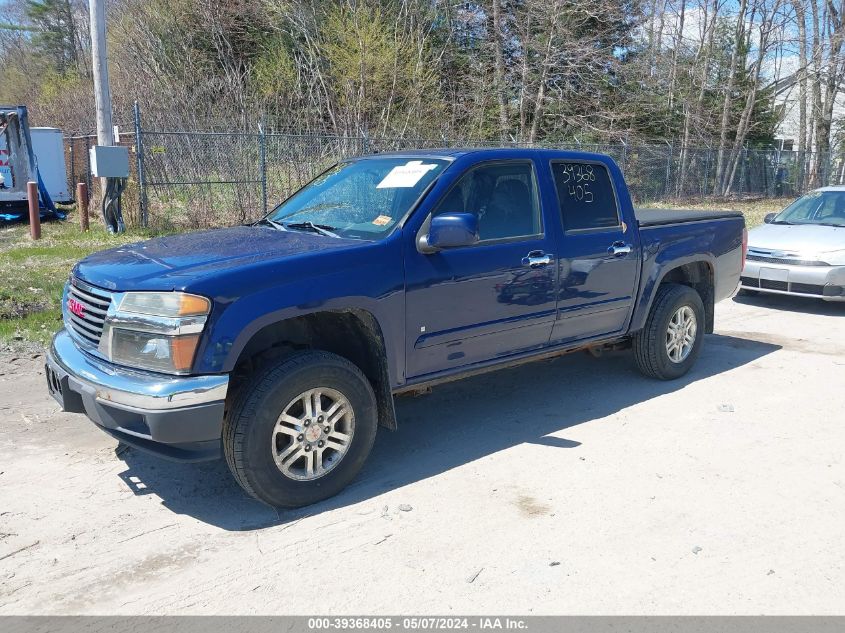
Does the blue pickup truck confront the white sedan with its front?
no

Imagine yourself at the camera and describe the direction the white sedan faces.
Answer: facing the viewer and to the left of the viewer

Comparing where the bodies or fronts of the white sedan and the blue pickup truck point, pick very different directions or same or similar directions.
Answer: same or similar directions

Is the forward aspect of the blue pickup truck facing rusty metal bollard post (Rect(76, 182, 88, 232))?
no

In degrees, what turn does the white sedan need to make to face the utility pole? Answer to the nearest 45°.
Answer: approximately 45° to its right

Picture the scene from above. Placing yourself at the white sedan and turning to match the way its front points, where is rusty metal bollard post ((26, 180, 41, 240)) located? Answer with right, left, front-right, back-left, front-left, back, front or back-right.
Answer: front-right

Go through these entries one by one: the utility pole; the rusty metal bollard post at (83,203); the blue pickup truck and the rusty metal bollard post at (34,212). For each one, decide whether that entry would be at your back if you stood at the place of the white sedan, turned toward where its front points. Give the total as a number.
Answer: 0

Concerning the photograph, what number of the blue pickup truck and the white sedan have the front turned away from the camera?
0

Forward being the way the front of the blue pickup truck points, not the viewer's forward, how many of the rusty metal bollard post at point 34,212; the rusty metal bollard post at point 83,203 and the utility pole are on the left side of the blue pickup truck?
0

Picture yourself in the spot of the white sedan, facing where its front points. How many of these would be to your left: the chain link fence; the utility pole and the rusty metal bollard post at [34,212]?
0

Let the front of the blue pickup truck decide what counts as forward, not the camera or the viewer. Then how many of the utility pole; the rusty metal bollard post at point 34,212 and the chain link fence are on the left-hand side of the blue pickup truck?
0

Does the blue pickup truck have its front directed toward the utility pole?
no

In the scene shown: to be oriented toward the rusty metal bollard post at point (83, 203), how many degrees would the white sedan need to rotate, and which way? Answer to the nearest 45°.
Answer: approximately 45° to its right
